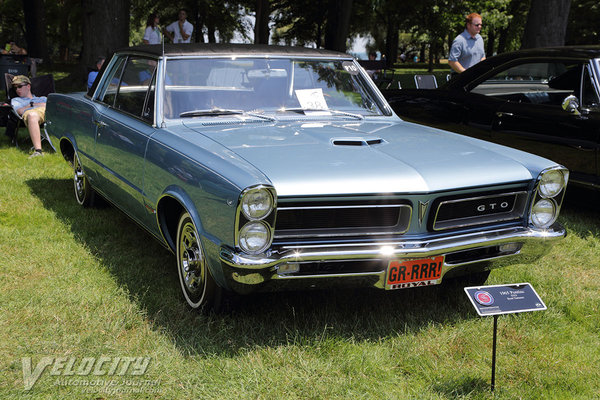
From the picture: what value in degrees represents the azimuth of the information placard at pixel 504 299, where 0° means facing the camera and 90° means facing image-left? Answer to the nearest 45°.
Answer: approximately 0°

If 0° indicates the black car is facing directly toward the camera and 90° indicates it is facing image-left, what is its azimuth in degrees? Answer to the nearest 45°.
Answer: approximately 315°

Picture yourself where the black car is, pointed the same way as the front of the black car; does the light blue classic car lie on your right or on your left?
on your right

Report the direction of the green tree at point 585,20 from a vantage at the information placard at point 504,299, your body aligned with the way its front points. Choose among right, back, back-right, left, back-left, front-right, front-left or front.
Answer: back

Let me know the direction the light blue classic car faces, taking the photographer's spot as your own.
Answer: facing the viewer and to the right of the viewer

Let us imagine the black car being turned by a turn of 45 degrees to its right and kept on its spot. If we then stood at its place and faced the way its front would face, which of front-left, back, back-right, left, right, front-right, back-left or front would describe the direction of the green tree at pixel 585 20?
back

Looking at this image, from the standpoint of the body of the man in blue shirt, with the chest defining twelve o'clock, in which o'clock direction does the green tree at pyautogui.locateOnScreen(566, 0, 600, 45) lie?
The green tree is roughly at 8 o'clock from the man in blue shirt.

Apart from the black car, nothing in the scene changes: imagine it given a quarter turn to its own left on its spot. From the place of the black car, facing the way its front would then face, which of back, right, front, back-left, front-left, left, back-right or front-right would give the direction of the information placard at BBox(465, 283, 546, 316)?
back-right

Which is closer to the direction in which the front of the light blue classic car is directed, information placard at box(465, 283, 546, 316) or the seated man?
the information placard

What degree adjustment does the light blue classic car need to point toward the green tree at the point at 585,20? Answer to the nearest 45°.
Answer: approximately 90° to its left

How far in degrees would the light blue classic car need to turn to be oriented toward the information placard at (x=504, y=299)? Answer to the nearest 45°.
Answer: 0° — it already faces it
